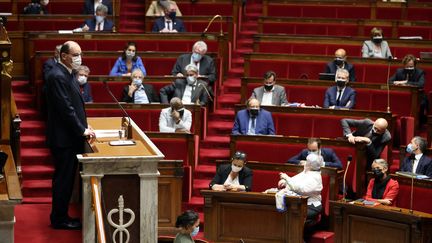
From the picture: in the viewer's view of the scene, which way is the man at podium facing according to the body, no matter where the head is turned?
to the viewer's right

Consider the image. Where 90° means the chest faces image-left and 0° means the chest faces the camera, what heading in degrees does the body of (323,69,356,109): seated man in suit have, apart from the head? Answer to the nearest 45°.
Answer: approximately 0°

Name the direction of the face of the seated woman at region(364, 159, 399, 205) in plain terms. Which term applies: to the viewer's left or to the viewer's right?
to the viewer's left

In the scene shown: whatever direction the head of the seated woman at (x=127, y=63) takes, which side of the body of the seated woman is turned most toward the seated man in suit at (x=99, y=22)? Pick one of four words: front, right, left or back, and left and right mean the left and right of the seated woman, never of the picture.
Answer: back

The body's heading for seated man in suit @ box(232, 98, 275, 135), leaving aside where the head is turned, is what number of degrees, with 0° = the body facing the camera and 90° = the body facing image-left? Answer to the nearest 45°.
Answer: approximately 0°
